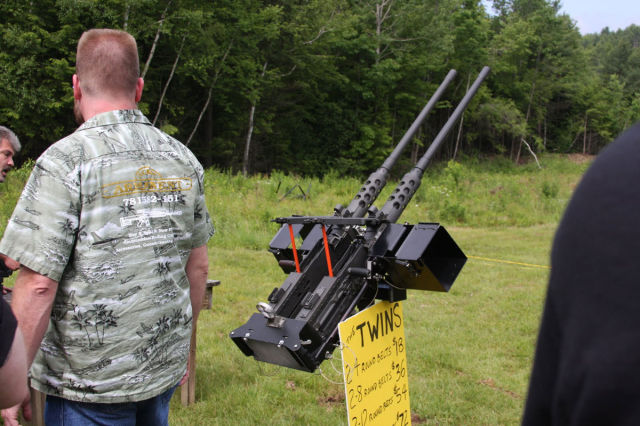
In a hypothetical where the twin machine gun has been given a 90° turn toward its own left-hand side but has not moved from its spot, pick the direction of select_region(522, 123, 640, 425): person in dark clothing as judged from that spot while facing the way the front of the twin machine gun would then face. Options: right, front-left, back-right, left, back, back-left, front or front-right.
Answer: back-left

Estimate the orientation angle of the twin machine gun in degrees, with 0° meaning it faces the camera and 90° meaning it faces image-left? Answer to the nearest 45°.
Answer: approximately 225°

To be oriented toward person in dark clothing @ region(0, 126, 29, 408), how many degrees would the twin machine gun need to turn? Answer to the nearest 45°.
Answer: approximately 135° to its left

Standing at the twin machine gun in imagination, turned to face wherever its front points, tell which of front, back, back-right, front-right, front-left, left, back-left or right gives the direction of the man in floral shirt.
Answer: back
